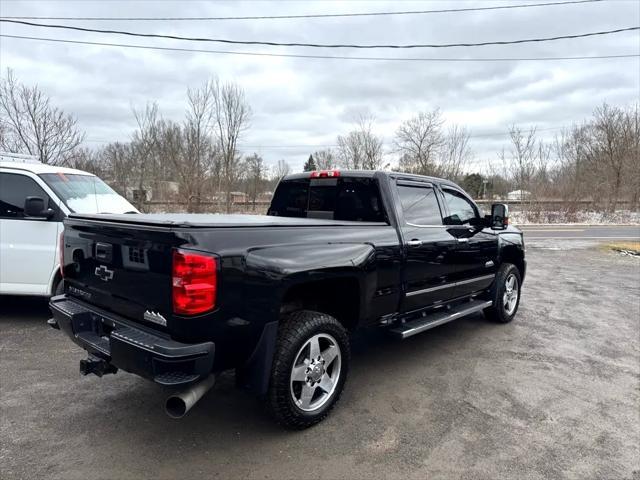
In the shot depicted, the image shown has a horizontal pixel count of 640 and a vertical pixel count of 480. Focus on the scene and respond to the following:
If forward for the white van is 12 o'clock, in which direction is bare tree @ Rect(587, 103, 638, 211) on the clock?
The bare tree is roughly at 10 o'clock from the white van.

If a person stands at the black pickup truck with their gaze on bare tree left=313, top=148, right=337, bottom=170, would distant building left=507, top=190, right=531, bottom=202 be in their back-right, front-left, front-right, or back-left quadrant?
front-right

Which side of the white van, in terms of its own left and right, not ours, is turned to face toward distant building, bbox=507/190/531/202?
left

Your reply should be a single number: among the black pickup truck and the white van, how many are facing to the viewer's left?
0

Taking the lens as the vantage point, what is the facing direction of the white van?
facing the viewer and to the right of the viewer

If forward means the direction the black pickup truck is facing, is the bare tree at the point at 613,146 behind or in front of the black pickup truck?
in front

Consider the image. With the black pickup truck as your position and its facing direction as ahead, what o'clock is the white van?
The white van is roughly at 9 o'clock from the black pickup truck.

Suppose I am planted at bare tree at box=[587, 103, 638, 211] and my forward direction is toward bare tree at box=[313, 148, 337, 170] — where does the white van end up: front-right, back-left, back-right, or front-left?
front-left

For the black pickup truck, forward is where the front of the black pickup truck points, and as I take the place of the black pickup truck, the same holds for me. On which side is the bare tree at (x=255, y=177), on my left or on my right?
on my left

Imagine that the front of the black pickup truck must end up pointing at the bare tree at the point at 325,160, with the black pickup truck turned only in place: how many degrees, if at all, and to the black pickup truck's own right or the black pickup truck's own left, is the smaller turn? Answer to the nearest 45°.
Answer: approximately 45° to the black pickup truck's own left

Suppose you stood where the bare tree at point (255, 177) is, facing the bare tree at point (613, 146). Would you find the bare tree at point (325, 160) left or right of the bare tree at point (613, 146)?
left

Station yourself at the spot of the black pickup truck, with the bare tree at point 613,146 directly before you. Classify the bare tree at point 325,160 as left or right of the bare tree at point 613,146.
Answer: left

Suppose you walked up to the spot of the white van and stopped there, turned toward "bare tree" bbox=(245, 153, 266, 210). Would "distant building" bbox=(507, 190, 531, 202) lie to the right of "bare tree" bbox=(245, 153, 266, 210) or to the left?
right

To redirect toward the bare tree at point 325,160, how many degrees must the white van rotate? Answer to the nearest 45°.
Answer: approximately 90° to its left

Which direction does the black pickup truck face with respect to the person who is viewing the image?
facing away from the viewer and to the right of the viewer
